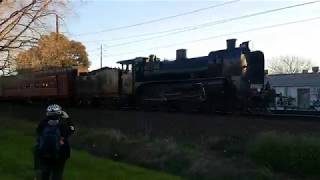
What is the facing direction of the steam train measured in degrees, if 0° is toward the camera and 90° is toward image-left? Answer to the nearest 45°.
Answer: approximately 315°

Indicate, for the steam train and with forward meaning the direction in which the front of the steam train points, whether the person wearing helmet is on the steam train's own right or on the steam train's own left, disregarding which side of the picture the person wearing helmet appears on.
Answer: on the steam train's own right
